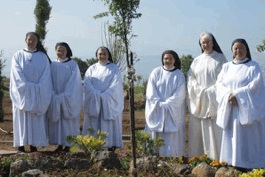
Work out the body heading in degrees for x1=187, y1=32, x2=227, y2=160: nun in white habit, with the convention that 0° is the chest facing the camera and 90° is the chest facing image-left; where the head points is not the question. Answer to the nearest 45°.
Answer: approximately 0°

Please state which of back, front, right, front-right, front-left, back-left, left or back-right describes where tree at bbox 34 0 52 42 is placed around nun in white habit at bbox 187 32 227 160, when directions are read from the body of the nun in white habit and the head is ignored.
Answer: back-right

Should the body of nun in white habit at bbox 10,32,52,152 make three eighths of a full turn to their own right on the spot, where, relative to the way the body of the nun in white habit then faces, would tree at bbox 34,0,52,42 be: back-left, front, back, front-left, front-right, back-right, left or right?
front-right

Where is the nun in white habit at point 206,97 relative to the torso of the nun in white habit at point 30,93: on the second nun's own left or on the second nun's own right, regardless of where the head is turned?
on the second nun's own left

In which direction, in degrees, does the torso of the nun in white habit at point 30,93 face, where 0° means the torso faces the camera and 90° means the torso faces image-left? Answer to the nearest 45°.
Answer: approximately 0°

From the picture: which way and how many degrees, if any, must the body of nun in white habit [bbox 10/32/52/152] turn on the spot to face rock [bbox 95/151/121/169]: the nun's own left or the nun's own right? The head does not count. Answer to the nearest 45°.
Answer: approximately 45° to the nun's own left

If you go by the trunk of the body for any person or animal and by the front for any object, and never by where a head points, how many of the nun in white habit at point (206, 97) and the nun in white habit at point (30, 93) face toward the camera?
2
